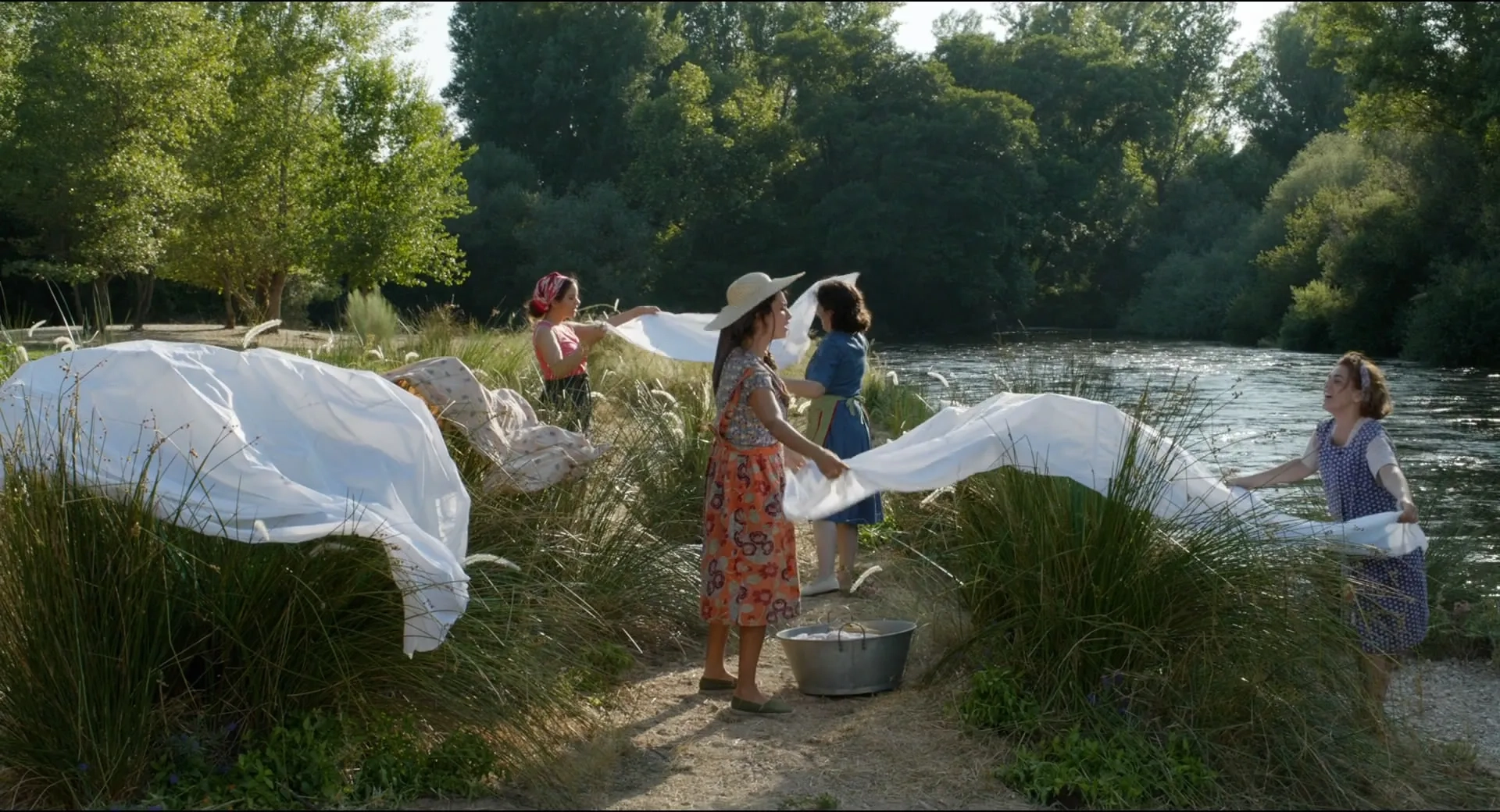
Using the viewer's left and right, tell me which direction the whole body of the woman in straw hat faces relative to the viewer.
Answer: facing to the right of the viewer

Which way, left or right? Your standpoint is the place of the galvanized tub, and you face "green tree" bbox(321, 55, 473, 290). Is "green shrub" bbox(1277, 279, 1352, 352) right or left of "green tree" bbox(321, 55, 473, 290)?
right

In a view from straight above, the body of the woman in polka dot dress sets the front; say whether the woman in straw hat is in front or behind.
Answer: in front

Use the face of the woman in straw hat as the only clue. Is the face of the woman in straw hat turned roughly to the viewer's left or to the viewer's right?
to the viewer's right

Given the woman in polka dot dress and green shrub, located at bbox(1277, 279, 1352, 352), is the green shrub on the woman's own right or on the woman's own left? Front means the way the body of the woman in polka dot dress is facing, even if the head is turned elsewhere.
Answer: on the woman's own right

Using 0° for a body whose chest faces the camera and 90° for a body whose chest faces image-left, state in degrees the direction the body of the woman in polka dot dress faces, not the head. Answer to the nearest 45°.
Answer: approximately 45°

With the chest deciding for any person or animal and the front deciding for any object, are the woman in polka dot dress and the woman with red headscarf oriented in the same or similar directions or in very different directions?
very different directions

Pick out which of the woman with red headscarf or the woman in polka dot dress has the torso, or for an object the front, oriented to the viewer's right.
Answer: the woman with red headscarf

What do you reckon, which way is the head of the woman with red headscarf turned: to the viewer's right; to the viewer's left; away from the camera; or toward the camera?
to the viewer's right

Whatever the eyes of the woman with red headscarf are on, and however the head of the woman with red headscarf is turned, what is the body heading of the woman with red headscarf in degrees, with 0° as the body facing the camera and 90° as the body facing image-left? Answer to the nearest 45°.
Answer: approximately 270°
